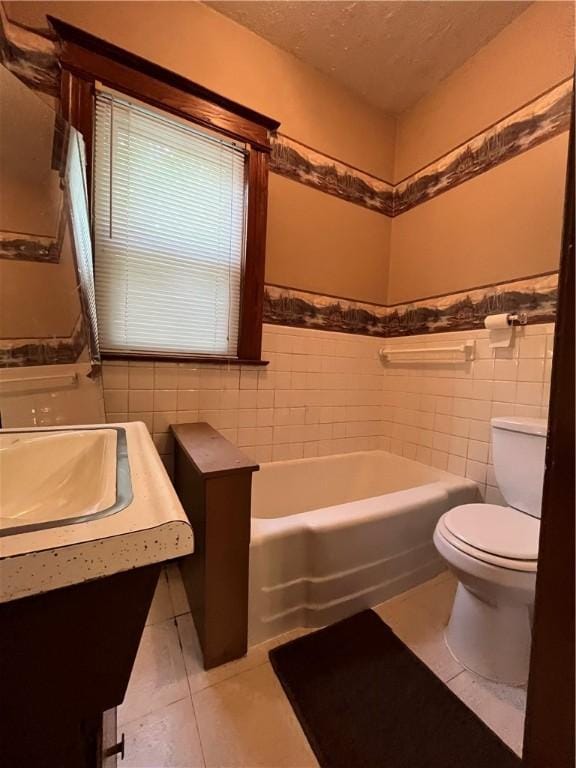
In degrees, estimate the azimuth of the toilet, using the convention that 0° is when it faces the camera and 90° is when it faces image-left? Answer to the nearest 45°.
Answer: approximately 45°

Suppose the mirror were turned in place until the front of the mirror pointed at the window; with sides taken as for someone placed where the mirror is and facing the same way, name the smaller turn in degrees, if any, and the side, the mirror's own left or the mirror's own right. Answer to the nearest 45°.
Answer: approximately 90° to the mirror's own left

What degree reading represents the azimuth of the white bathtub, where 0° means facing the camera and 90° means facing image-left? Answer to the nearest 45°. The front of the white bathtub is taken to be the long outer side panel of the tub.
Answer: approximately 315°

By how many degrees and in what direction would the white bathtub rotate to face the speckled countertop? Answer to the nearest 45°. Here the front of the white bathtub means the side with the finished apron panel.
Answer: approximately 45° to its right

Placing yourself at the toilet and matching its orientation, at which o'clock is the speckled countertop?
The speckled countertop is roughly at 11 o'clock from the toilet.

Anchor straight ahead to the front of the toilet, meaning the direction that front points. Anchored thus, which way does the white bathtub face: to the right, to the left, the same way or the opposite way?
to the left

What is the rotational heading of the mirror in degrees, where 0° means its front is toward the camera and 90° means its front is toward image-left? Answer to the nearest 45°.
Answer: approximately 315°

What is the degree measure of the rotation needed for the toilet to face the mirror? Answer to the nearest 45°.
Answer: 0° — it already faces it
